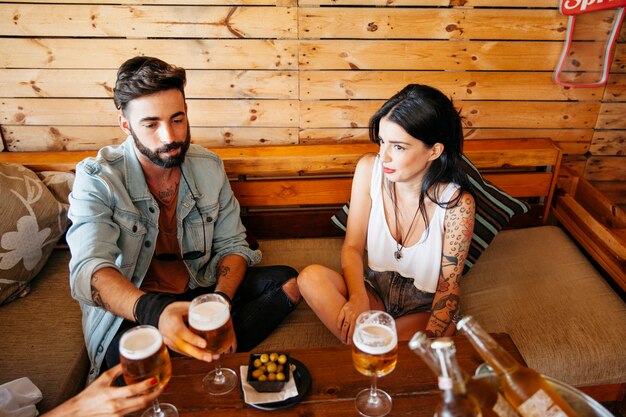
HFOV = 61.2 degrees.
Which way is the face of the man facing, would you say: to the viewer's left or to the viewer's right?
to the viewer's right

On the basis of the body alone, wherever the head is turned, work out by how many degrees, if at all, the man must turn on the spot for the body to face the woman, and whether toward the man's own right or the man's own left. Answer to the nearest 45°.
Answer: approximately 45° to the man's own left

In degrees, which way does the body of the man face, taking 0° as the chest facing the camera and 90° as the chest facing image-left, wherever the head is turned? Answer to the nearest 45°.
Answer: approximately 315°

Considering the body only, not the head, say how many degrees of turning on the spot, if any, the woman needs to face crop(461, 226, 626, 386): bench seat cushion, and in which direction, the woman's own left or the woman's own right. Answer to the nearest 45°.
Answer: approximately 135° to the woman's own left

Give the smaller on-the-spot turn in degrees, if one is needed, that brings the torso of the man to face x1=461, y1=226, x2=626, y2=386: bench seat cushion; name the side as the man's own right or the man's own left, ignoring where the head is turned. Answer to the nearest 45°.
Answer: approximately 45° to the man's own left

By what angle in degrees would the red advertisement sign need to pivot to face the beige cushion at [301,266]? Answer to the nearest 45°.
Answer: approximately 45° to its right

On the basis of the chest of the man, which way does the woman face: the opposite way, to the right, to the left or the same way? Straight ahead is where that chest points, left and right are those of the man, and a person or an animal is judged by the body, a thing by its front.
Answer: to the right

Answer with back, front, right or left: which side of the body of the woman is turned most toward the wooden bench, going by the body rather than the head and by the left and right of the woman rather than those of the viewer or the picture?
back

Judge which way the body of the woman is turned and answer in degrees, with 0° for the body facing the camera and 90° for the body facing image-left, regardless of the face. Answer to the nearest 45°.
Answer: approximately 45°
